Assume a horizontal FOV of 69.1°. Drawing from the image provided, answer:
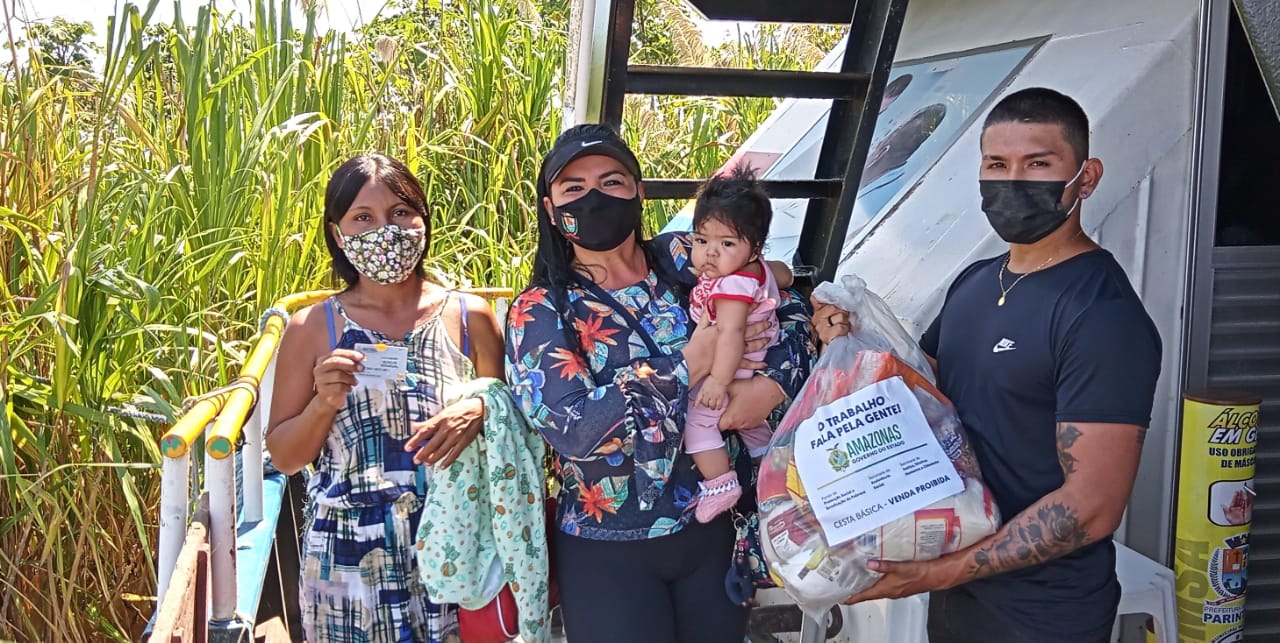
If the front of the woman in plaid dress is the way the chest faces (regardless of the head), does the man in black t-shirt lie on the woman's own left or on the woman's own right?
on the woman's own left

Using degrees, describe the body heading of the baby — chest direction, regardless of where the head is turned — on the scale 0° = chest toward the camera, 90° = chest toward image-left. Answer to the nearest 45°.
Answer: approximately 45°

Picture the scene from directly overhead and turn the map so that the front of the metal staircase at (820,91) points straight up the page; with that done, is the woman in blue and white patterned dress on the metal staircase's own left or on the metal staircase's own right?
on the metal staircase's own right

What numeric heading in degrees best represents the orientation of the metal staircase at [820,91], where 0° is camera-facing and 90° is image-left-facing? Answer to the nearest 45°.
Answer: approximately 0°

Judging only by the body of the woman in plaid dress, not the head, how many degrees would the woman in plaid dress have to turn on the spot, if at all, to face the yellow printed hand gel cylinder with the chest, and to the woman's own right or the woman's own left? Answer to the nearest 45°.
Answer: approximately 90° to the woman's own left

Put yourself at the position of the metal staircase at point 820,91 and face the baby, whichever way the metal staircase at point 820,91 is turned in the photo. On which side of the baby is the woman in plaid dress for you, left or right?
right

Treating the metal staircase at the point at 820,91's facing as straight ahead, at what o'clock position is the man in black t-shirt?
The man in black t-shirt is roughly at 11 o'clock from the metal staircase.

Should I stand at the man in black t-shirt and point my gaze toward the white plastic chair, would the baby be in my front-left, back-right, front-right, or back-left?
back-left
